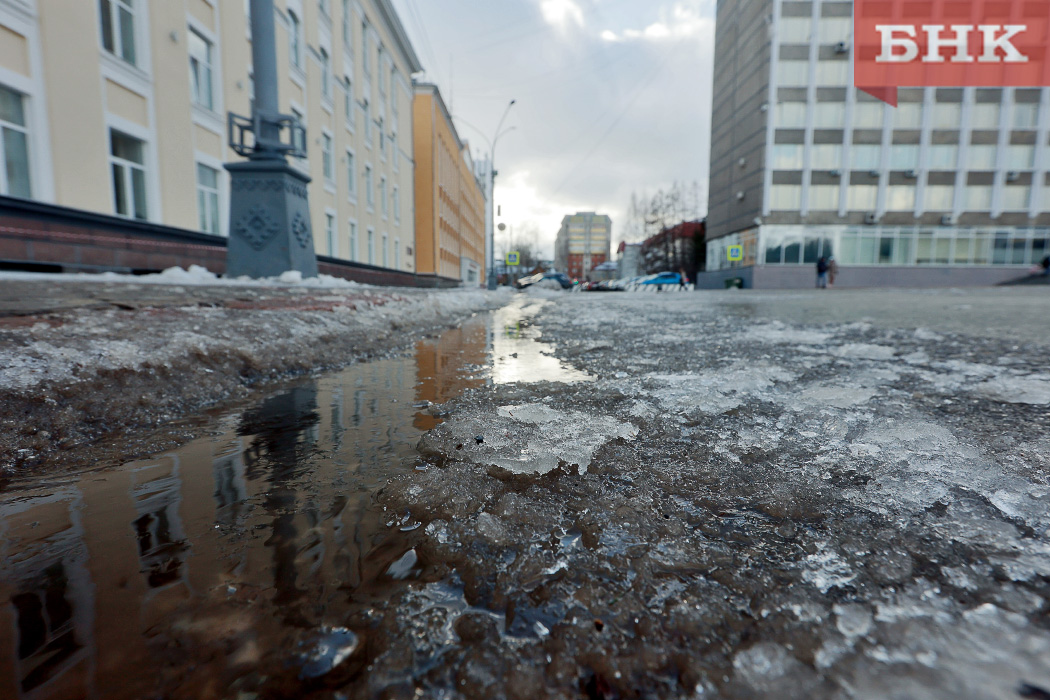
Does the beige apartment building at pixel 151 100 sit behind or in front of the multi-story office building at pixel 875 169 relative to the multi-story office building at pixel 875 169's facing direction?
in front

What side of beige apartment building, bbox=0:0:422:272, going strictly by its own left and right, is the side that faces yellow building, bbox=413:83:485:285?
left

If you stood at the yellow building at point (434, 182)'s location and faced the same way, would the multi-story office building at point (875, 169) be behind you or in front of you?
in front

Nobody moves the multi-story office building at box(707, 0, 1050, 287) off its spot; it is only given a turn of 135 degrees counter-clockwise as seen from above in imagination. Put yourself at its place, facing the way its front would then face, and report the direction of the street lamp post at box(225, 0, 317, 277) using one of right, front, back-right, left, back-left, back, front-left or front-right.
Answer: back-right

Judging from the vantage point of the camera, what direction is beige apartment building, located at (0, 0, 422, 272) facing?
facing the viewer and to the right of the viewer

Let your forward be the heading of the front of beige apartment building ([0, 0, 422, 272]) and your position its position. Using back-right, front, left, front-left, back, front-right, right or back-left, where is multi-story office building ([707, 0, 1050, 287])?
front-left

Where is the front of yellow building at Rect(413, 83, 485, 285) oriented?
to the viewer's right

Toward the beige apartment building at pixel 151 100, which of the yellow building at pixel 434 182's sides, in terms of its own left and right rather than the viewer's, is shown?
right

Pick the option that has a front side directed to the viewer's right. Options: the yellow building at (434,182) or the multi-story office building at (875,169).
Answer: the yellow building

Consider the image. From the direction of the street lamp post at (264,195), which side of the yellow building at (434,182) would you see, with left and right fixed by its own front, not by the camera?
right

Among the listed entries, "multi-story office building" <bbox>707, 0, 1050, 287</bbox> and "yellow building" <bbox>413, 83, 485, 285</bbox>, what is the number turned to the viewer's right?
1

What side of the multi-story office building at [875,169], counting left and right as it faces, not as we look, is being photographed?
front

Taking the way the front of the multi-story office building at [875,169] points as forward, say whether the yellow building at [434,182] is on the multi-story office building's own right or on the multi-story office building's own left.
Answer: on the multi-story office building's own right

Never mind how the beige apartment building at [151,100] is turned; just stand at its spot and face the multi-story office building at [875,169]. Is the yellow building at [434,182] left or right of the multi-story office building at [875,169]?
left

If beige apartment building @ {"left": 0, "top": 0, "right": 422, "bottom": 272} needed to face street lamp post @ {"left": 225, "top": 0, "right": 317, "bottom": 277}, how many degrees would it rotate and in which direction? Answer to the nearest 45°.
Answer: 0° — it already faces it
